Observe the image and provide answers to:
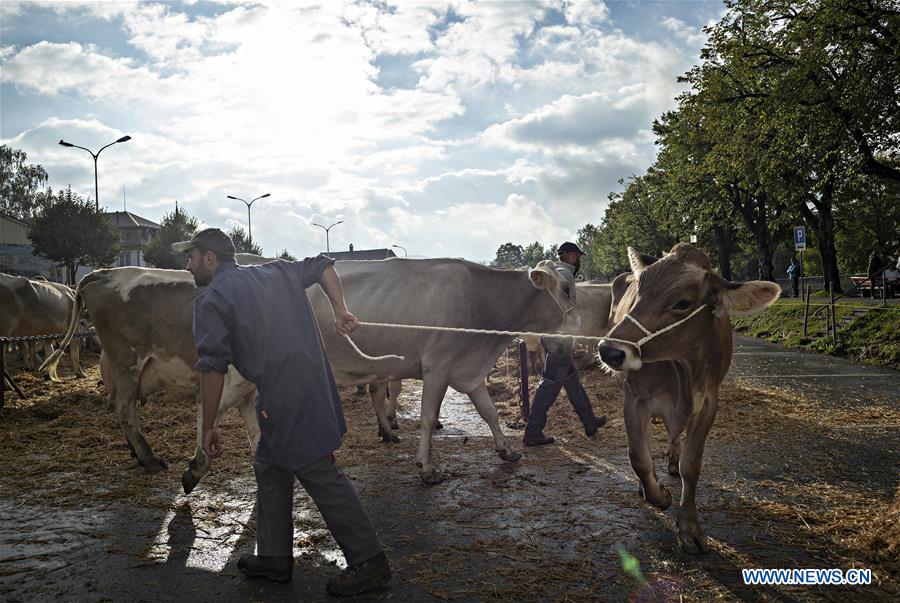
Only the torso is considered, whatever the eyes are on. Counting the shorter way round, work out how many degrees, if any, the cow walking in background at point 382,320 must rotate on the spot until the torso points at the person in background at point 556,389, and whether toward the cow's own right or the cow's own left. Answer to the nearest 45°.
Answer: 0° — it already faces them

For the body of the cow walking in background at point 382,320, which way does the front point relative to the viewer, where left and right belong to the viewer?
facing to the right of the viewer

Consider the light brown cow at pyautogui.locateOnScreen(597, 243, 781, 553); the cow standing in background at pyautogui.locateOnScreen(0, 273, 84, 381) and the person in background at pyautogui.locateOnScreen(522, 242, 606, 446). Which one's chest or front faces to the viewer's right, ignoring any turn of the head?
the person in background

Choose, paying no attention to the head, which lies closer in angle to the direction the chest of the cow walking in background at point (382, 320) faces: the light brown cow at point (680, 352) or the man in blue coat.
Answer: the light brown cow

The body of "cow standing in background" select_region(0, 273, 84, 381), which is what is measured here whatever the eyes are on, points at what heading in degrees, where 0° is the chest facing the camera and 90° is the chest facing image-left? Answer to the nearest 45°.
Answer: approximately 90°

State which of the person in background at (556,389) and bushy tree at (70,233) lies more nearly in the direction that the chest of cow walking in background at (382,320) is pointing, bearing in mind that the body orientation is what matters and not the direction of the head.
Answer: the person in background

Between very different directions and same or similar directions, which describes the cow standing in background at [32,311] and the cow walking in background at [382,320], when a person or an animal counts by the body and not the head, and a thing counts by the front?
very different directions

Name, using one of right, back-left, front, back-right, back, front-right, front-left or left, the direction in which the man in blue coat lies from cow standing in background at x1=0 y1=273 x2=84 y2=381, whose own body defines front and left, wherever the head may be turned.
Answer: left

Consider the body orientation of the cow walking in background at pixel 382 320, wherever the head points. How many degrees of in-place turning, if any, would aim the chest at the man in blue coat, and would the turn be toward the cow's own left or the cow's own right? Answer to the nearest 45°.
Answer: approximately 90° to the cow's own right

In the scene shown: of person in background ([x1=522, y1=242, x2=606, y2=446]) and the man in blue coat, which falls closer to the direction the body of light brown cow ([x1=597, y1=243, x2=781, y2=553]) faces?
the man in blue coat

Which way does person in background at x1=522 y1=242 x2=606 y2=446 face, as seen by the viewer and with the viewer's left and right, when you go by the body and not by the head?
facing to the right of the viewer

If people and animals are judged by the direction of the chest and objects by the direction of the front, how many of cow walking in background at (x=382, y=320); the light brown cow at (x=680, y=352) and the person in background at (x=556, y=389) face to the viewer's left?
0

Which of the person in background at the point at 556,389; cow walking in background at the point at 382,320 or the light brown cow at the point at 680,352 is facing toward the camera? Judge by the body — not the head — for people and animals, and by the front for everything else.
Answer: the light brown cow
